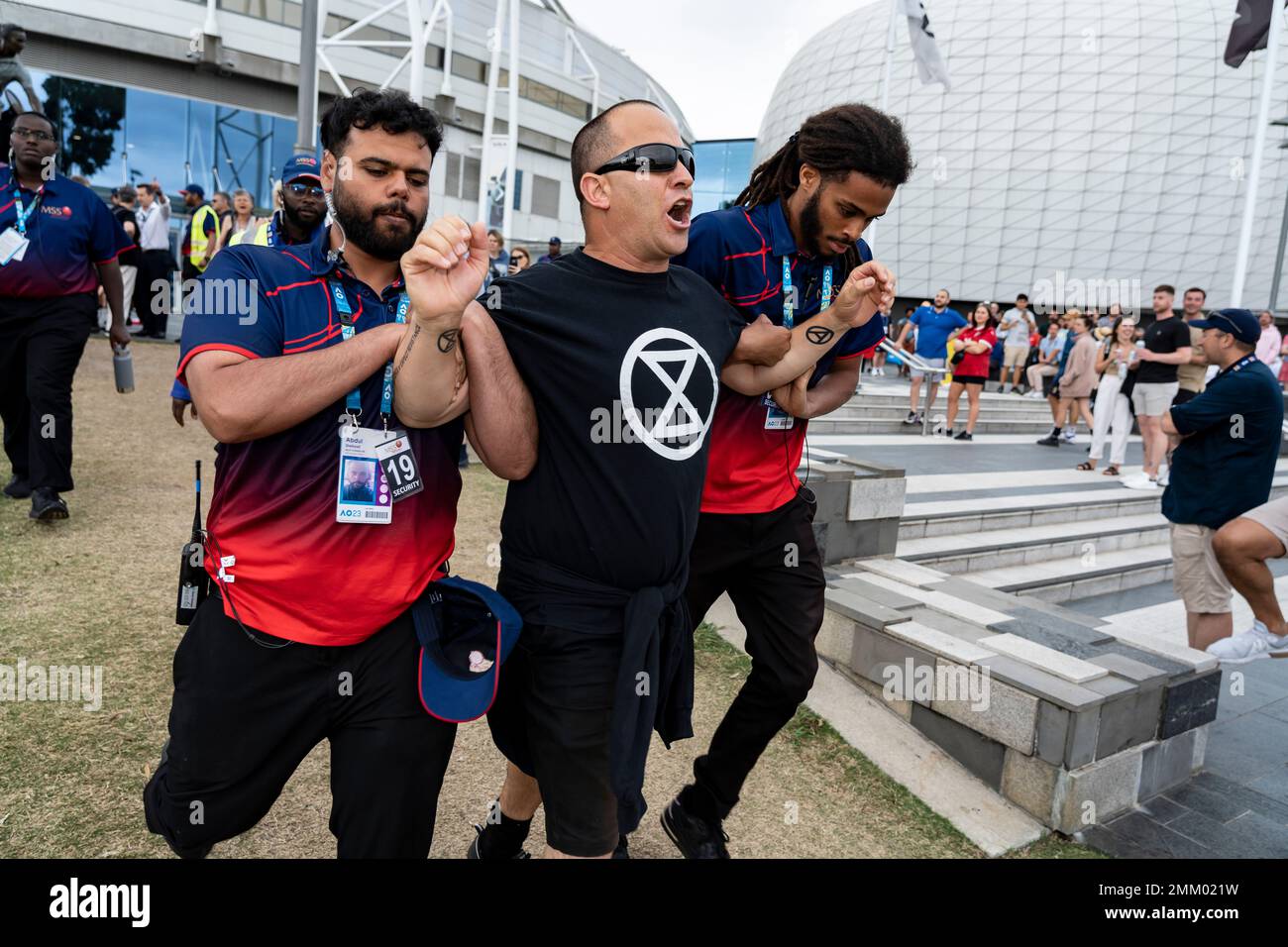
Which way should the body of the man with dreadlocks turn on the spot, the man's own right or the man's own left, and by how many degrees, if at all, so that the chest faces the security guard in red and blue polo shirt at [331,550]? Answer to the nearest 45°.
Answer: approximately 90° to the man's own right

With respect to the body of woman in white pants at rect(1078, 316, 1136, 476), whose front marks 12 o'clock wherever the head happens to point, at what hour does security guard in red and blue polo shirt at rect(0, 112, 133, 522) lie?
The security guard in red and blue polo shirt is roughly at 1 o'clock from the woman in white pants.

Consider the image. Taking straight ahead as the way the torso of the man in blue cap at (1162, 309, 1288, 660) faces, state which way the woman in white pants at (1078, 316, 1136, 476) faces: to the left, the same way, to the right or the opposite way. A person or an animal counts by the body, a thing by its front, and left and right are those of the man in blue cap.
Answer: to the left

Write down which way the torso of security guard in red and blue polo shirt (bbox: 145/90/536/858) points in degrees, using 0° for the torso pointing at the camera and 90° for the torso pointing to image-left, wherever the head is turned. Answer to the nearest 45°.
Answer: approximately 315°

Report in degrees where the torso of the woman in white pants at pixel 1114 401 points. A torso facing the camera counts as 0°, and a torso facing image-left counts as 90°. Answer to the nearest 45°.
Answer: approximately 0°

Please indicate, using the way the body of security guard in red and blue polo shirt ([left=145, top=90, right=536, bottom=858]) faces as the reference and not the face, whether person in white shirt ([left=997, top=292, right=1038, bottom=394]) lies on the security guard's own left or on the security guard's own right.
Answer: on the security guard's own left

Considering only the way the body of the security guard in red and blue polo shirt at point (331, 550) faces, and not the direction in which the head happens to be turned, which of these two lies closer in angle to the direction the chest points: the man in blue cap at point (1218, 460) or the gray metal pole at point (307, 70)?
the man in blue cap

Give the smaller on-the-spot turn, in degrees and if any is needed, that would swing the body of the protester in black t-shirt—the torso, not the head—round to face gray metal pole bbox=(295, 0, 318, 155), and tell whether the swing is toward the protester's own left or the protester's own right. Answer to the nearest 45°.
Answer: approximately 180°

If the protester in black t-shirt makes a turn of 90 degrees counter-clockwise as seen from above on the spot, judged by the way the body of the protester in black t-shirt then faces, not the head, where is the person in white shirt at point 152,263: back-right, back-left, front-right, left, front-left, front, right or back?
left

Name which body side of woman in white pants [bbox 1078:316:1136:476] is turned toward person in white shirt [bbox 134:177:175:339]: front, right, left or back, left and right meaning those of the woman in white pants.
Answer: right
